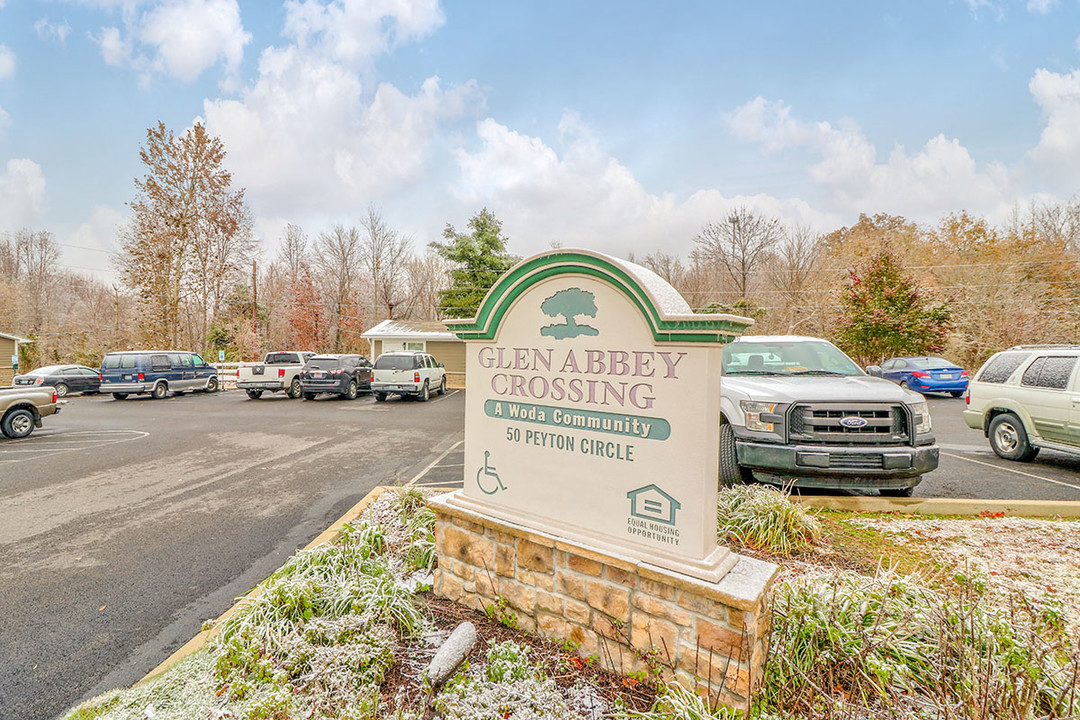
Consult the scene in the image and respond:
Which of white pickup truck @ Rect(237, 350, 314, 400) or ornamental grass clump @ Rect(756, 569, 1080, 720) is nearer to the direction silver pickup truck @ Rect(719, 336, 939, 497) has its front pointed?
the ornamental grass clump

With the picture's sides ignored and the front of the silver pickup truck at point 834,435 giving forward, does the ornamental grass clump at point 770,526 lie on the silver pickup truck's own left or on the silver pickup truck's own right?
on the silver pickup truck's own right

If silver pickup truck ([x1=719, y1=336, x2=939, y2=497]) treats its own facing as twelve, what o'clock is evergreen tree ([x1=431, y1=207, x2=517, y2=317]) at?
The evergreen tree is roughly at 6 o'clock from the silver pickup truck.

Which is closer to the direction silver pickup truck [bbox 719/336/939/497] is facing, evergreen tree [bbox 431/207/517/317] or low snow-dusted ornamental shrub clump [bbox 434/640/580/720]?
the low snow-dusted ornamental shrub clump

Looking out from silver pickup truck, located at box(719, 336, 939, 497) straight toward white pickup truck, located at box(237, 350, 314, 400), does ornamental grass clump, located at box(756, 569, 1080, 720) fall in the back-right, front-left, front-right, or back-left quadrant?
back-left

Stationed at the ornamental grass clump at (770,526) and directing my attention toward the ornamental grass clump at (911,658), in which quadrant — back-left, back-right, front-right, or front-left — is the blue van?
back-right
